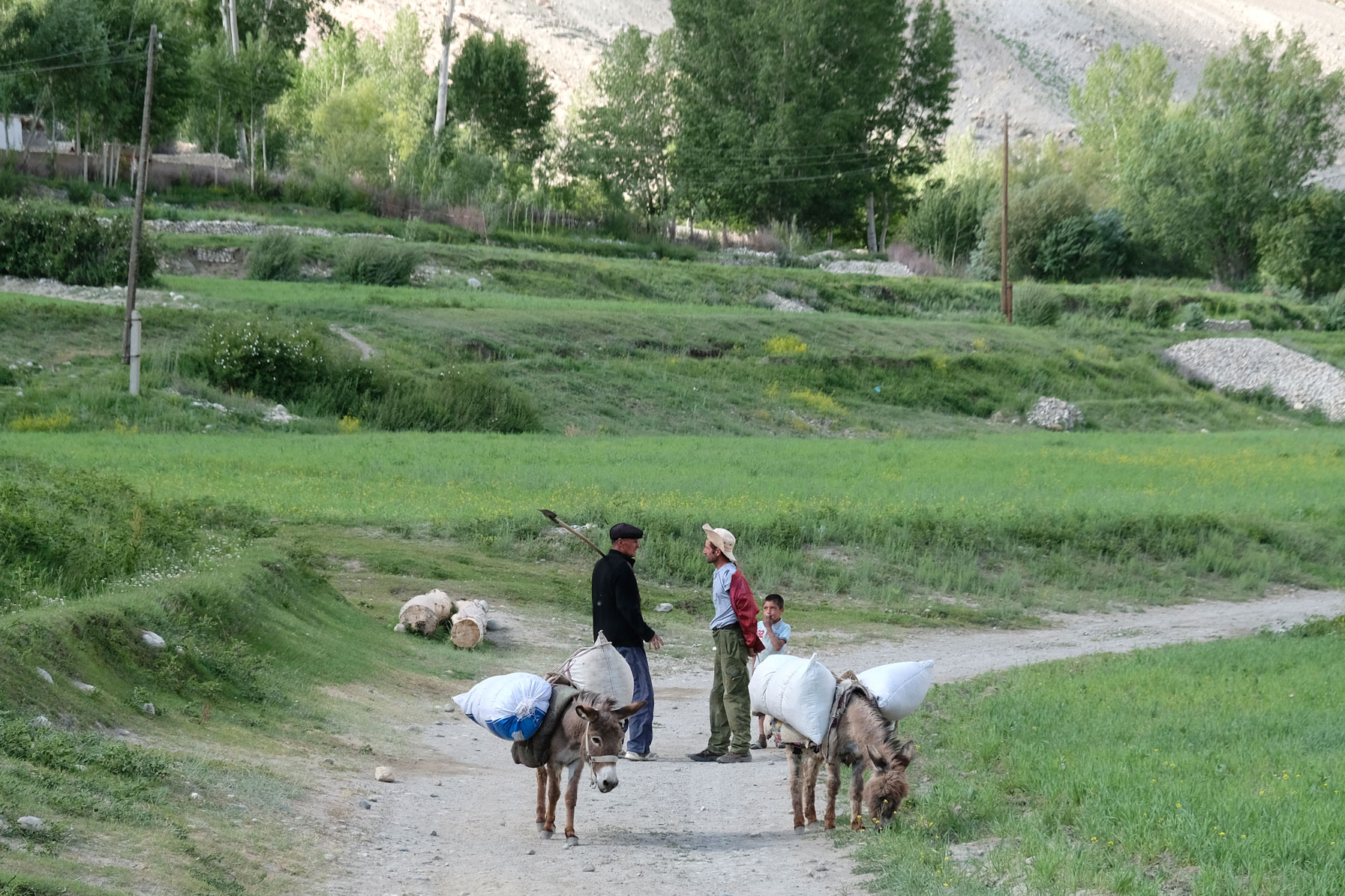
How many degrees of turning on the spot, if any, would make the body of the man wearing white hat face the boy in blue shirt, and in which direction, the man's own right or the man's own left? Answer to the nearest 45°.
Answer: approximately 135° to the man's own right

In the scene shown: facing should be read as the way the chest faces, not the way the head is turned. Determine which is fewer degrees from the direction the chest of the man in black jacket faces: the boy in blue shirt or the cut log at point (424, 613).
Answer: the boy in blue shirt

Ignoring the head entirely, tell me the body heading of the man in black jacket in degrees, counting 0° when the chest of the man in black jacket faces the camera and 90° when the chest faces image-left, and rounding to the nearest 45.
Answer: approximately 270°

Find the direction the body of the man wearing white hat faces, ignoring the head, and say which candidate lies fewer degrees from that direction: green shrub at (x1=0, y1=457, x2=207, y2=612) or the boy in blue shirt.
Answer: the green shrub

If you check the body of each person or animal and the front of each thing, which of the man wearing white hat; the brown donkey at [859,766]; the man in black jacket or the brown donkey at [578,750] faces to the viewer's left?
the man wearing white hat

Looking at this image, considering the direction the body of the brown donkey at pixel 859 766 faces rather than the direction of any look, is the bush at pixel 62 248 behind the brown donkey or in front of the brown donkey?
behind

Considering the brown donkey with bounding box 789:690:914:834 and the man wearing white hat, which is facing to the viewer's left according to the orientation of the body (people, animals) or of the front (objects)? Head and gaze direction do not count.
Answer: the man wearing white hat

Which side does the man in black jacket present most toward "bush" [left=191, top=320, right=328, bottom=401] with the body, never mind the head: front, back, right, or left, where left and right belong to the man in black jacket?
left

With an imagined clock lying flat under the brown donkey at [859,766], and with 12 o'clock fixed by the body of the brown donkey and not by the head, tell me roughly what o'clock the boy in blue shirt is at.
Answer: The boy in blue shirt is roughly at 7 o'clock from the brown donkey.

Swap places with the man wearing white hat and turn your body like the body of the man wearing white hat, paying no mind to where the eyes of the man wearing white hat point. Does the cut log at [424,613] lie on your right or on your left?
on your right

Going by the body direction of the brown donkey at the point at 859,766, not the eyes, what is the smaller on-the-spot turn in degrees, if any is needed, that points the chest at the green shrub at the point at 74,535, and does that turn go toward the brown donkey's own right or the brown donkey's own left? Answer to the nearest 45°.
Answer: approximately 180°

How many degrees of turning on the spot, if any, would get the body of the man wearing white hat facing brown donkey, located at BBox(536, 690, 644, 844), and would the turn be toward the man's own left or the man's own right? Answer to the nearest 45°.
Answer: approximately 90° to the man's own left

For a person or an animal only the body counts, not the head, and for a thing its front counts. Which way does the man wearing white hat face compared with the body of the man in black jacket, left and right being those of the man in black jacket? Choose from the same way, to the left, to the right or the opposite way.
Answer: the opposite way

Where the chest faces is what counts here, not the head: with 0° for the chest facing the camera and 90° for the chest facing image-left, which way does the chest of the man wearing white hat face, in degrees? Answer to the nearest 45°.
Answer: approximately 90°

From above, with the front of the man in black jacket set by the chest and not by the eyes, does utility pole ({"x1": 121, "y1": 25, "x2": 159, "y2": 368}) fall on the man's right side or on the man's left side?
on the man's left side
